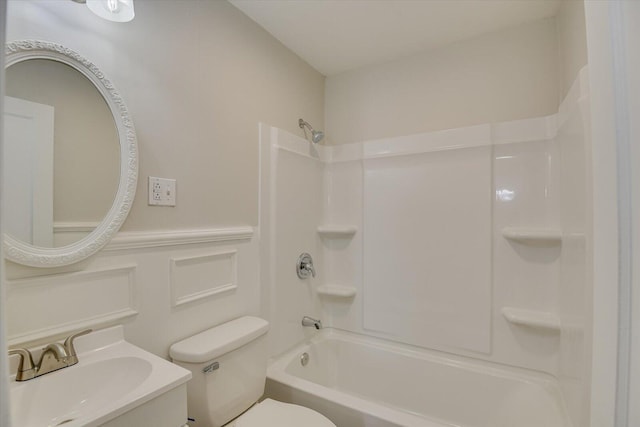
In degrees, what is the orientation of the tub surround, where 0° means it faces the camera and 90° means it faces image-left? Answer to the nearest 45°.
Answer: approximately 45°

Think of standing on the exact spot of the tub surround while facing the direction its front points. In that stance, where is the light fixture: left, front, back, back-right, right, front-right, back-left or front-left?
front

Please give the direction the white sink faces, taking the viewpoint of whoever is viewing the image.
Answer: facing the viewer and to the right of the viewer

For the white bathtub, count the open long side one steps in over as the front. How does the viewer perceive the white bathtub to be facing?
facing the viewer and to the left of the viewer

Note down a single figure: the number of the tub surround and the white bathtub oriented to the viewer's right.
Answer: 0
